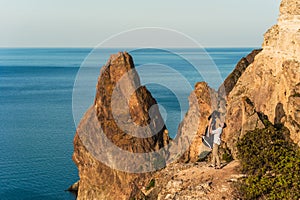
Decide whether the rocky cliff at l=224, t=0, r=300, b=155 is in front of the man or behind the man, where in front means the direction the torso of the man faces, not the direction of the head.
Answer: behind
